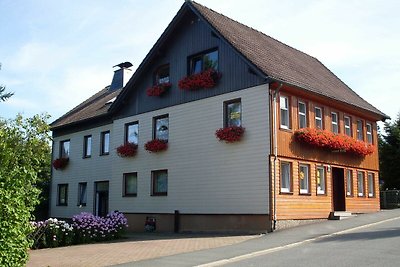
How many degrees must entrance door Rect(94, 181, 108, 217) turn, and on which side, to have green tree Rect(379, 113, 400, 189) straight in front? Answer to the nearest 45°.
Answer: approximately 135° to its left

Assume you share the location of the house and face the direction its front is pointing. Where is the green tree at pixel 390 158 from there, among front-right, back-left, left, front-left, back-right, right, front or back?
left

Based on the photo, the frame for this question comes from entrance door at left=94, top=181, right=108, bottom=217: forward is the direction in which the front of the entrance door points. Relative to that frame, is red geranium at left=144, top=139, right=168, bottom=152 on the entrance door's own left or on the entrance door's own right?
on the entrance door's own left

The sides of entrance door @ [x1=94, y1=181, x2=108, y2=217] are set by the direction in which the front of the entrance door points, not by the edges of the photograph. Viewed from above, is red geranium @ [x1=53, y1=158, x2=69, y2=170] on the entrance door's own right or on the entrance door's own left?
on the entrance door's own right

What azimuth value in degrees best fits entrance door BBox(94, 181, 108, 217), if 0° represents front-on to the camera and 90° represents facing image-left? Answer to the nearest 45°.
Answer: approximately 45°

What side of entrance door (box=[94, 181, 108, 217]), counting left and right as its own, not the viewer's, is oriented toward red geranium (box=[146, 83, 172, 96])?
left

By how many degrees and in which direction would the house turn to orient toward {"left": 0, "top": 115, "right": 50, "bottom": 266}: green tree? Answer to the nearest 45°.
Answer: approximately 45° to its right
